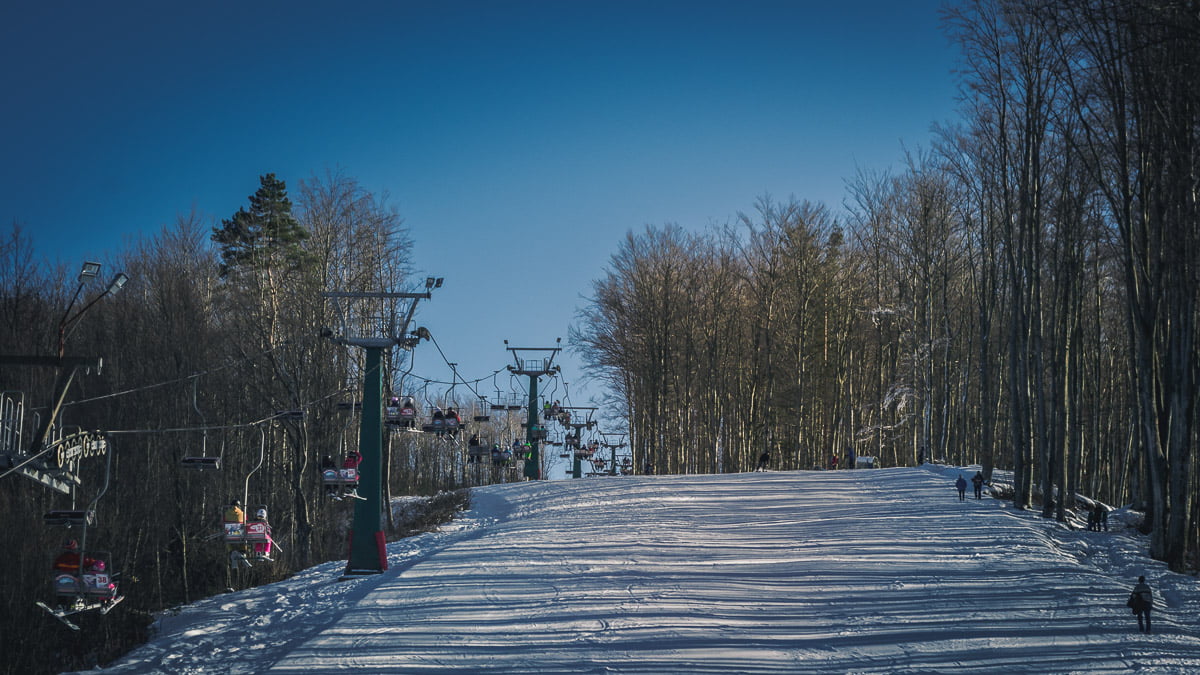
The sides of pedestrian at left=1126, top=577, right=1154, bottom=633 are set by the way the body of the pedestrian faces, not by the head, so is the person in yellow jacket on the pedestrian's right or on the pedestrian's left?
on the pedestrian's left

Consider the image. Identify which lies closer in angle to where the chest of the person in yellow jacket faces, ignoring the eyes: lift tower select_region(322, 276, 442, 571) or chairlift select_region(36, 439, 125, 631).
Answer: the lift tower

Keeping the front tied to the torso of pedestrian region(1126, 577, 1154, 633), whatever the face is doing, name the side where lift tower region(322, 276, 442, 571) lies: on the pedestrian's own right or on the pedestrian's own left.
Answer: on the pedestrian's own left

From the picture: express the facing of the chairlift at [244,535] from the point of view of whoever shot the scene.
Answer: facing away from the viewer and to the right of the viewer

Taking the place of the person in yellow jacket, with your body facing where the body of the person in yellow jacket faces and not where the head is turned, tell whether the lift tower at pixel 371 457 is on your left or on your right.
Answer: on your right

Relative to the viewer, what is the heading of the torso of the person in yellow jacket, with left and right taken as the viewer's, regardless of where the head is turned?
facing away from the viewer

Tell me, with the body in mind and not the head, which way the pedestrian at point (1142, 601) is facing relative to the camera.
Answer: away from the camera

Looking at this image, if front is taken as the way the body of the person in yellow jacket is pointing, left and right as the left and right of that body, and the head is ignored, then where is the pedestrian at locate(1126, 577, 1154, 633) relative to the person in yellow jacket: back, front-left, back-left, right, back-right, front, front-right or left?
back-right

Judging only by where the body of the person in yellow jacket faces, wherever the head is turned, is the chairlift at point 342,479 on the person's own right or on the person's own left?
on the person's own right

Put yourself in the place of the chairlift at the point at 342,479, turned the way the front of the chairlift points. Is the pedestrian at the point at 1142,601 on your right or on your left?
on your right
